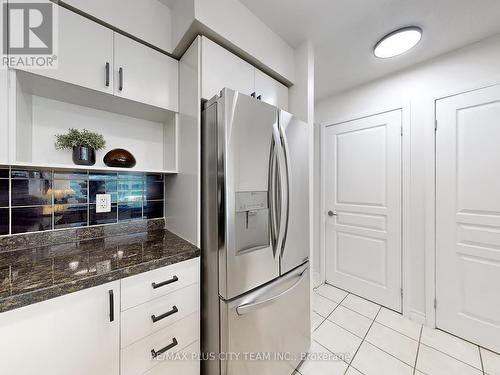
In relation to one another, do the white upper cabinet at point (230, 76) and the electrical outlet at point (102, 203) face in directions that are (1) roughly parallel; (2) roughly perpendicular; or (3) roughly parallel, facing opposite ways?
roughly parallel

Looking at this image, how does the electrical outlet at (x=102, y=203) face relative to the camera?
toward the camera

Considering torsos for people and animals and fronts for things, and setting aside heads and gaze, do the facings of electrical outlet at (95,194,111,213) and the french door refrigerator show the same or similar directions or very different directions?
same or similar directions

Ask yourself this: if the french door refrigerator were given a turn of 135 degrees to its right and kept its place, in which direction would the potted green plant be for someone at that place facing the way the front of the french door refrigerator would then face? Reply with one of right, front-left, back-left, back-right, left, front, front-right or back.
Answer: front

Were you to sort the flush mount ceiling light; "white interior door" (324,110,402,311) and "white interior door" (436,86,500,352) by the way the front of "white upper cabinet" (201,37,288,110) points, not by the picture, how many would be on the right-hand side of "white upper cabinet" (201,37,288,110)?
0

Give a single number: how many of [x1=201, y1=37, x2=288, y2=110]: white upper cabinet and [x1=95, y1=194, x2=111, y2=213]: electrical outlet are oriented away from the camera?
0

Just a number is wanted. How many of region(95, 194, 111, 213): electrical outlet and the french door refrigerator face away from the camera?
0

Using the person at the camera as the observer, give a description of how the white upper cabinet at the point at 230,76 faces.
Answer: facing the viewer and to the right of the viewer

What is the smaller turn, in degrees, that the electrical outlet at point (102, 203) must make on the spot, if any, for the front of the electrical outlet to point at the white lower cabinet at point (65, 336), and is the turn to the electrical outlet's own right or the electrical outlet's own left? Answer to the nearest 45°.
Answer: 0° — it already faces it

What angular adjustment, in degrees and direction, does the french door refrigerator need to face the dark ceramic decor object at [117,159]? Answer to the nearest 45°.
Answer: approximately 135° to its right

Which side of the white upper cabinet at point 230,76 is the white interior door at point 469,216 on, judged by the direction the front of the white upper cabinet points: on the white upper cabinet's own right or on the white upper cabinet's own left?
on the white upper cabinet's own left

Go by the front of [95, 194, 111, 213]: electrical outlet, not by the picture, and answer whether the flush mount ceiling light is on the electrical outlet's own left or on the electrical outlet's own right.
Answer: on the electrical outlet's own left

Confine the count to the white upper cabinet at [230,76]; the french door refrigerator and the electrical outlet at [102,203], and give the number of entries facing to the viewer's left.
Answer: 0

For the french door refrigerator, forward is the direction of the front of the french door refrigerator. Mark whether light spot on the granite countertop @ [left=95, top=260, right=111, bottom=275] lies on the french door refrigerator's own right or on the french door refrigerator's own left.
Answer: on the french door refrigerator's own right

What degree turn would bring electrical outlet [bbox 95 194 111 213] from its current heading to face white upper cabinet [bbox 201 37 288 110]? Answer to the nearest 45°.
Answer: approximately 45° to its left
